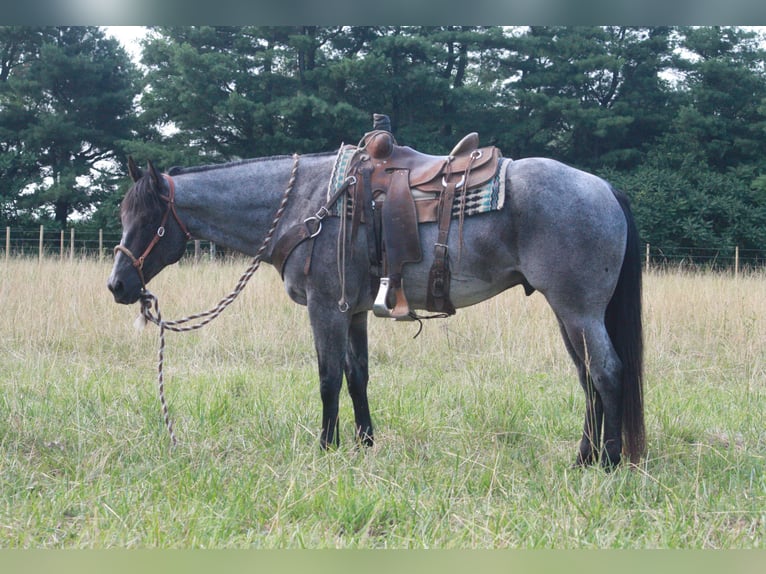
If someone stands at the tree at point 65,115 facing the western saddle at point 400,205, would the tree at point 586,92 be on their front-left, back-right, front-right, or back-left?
front-left

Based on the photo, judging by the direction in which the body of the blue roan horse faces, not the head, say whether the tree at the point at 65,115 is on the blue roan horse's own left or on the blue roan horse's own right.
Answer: on the blue roan horse's own right

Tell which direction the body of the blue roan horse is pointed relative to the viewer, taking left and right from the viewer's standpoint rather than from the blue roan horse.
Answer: facing to the left of the viewer
